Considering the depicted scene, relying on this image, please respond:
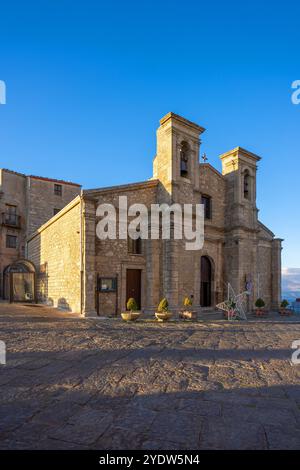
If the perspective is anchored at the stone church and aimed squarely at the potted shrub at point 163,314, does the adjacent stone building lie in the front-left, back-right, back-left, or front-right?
back-right

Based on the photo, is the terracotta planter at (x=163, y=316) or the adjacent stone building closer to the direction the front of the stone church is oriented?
the terracotta planter

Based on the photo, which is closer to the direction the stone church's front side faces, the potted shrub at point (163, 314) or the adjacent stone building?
the potted shrub

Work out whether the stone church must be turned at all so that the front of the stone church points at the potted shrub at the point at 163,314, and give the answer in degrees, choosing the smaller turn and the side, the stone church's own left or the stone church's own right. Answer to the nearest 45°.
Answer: approximately 45° to the stone church's own right

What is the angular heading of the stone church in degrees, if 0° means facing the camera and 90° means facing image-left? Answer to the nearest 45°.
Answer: approximately 315°
